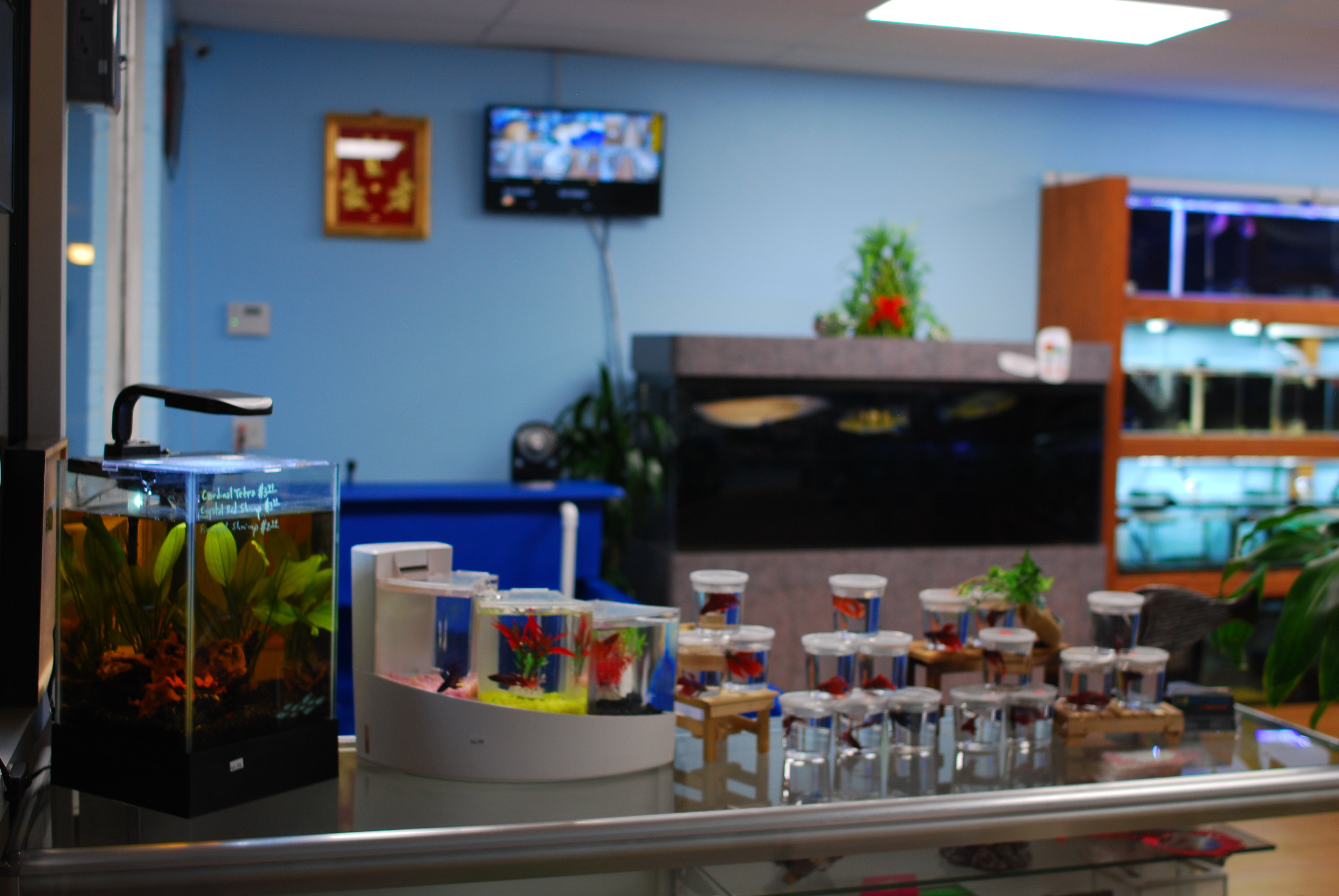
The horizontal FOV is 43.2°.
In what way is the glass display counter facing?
toward the camera

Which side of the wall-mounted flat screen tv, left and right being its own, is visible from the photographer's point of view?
front

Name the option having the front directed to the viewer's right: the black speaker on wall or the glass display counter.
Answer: the black speaker on wall

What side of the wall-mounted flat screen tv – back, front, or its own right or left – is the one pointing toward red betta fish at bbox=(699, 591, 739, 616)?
front

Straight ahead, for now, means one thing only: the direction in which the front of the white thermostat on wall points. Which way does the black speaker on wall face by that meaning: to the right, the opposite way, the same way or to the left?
to the left

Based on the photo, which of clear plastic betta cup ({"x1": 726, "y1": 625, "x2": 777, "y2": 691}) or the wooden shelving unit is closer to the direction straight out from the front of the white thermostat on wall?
the clear plastic betta cup

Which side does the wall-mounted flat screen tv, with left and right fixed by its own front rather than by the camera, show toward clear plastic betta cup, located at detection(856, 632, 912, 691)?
front

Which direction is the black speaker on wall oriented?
to the viewer's right

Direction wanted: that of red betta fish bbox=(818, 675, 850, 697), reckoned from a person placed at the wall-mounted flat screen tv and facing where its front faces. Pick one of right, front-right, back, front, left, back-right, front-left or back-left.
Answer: front

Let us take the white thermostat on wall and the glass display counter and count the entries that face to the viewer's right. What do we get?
0

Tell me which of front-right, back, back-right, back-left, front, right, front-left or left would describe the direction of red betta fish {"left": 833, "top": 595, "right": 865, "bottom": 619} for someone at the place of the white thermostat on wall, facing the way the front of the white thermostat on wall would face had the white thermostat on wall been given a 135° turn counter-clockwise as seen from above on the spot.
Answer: back-right

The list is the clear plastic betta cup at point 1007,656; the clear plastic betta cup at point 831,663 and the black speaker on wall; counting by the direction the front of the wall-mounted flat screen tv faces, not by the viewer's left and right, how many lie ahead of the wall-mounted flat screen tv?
3

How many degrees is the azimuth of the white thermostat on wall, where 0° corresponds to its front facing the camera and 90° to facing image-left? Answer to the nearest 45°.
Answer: approximately 0°

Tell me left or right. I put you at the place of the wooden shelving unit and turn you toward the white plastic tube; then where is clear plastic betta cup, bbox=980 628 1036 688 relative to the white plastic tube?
left

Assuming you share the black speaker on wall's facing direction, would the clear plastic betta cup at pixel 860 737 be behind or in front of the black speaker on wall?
in front

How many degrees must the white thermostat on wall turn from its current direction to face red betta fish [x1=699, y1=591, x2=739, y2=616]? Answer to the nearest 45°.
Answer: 0° — it already faces it

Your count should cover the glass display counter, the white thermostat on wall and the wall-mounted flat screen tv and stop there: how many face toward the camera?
3
